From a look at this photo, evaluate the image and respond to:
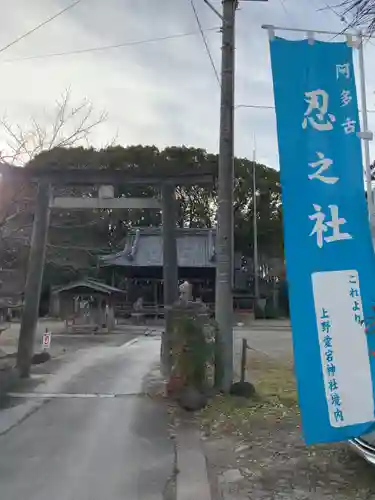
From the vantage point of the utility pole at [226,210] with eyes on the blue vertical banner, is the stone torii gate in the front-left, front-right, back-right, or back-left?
back-right

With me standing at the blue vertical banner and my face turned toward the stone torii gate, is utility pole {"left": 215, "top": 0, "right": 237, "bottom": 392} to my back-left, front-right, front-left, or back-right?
front-right

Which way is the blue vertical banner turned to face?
toward the camera

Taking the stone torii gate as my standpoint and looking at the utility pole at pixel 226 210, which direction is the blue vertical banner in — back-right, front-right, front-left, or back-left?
front-right

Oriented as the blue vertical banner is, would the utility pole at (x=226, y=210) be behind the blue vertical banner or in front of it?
behind
